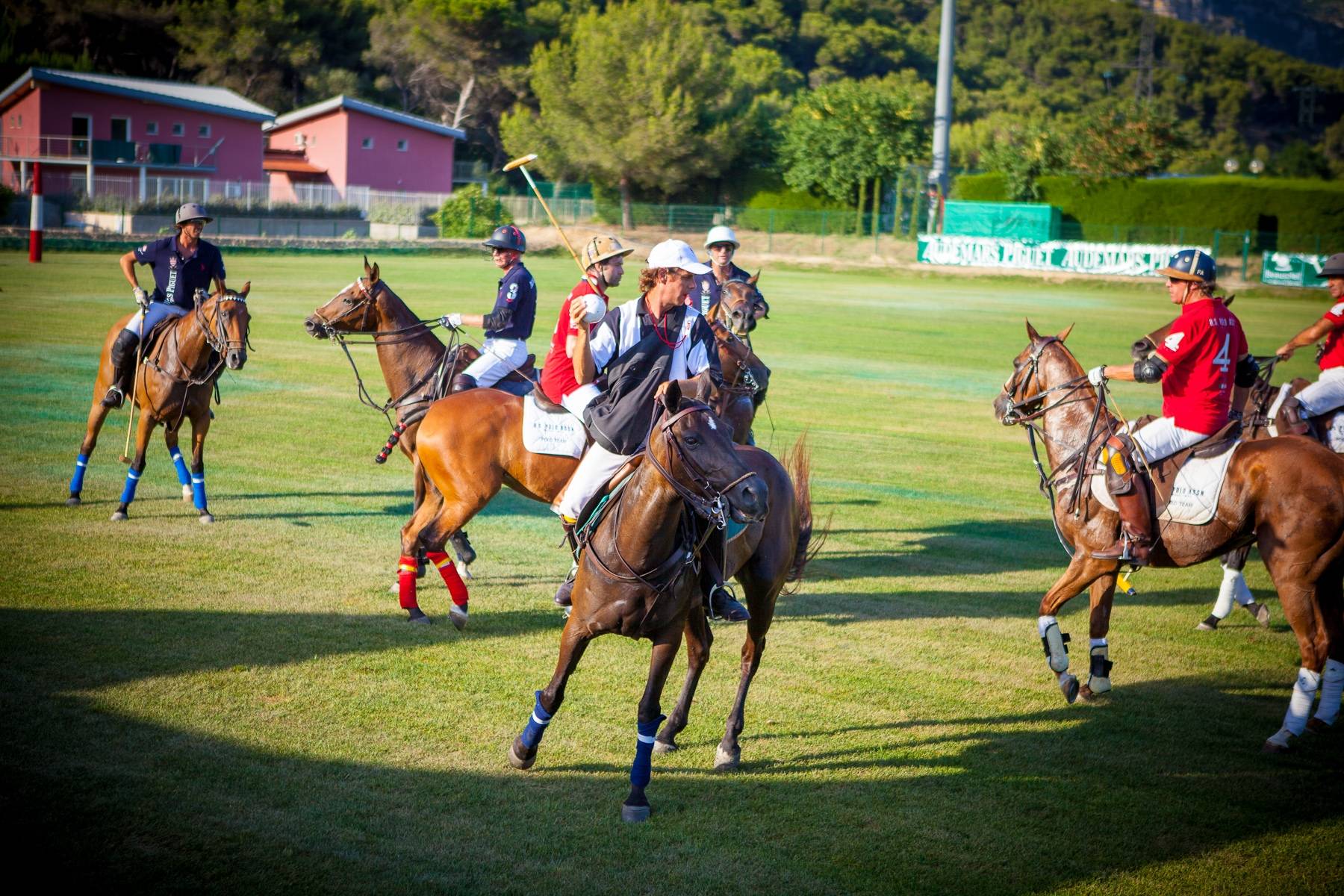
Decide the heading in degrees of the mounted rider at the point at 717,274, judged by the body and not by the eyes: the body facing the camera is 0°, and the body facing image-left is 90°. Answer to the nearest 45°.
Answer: approximately 0°

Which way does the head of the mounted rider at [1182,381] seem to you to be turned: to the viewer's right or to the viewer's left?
to the viewer's left

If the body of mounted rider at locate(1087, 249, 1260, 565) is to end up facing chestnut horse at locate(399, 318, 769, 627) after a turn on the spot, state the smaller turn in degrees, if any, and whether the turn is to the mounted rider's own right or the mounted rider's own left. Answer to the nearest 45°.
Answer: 0° — they already face it

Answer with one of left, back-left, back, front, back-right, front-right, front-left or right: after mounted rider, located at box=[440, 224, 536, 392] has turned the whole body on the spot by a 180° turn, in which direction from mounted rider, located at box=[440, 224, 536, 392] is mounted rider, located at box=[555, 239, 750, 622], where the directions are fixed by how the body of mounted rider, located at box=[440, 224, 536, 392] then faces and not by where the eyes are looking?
right

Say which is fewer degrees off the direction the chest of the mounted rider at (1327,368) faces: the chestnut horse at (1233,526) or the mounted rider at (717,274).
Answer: the mounted rider

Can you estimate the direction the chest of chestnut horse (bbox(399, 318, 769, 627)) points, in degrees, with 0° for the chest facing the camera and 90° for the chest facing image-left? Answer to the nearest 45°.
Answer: approximately 270°

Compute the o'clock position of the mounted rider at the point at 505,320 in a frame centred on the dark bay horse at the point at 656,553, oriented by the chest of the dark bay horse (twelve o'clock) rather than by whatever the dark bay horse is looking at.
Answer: The mounted rider is roughly at 4 o'clock from the dark bay horse.

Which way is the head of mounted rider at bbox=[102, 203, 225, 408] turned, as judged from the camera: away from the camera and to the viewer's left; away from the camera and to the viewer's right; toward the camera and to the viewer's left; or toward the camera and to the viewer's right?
toward the camera and to the viewer's right

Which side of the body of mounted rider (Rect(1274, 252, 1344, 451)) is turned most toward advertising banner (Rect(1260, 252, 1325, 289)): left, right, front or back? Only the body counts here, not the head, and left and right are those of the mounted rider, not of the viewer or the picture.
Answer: right

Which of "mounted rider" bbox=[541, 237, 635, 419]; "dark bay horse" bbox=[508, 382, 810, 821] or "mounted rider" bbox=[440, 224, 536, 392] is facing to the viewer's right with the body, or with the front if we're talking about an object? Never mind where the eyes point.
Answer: "mounted rider" bbox=[541, 237, 635, 419]

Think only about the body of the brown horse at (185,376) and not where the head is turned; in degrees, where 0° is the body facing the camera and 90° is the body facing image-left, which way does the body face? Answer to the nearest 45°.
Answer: approximately 315°

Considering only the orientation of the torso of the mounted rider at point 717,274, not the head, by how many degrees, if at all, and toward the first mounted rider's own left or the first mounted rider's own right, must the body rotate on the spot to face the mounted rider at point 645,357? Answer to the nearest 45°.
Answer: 0° — they already face them

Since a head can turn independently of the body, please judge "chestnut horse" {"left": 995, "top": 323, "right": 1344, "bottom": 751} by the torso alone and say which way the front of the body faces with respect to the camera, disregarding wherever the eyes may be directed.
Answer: to the viewer's left
